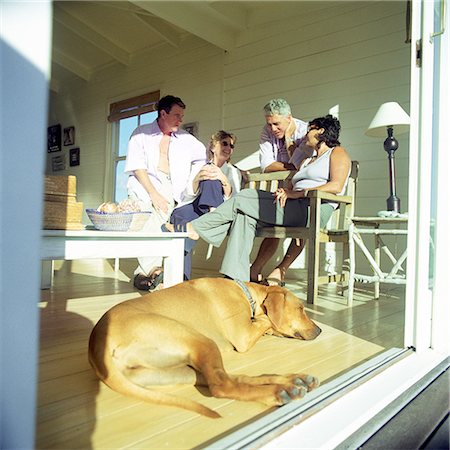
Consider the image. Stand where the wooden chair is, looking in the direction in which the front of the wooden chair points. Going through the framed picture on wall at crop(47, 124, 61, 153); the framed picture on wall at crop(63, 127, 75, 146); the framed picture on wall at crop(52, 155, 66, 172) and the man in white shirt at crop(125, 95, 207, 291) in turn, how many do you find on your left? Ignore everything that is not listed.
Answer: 0

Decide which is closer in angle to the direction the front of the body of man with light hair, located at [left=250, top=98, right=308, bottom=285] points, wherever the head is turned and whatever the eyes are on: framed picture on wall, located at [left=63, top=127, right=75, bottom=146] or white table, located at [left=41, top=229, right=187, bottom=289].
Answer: the white table

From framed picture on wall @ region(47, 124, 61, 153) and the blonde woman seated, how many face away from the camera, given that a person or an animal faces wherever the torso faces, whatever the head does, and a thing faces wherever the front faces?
0

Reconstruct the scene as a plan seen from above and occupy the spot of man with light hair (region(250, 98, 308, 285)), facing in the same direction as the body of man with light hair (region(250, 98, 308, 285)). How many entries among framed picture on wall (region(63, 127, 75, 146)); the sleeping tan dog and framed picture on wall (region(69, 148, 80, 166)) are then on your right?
2

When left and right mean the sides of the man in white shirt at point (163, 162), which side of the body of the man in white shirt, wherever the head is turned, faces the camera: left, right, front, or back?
front

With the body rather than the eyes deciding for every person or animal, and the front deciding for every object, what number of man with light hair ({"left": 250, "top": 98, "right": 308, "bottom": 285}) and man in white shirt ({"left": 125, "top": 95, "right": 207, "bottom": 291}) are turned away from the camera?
0

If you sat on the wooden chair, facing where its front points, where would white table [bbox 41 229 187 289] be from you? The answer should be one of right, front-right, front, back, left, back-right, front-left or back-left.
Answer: front

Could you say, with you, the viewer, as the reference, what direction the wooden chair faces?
facing the viewer and to the left of the viewer

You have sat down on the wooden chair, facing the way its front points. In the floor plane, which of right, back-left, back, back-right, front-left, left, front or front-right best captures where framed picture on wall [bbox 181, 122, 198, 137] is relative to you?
right

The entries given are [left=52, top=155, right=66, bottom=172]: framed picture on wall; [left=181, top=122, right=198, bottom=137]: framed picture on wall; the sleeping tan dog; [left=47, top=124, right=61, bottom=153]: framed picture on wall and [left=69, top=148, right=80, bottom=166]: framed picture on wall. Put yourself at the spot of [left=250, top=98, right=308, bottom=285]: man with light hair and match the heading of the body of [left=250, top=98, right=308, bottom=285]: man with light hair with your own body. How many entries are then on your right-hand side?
4

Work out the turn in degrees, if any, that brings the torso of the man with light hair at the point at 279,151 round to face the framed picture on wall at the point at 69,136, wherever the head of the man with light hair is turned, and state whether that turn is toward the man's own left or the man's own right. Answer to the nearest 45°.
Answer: approximately 90° to the man's own right

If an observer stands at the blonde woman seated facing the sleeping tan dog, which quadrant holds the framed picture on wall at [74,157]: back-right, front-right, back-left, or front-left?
back-right

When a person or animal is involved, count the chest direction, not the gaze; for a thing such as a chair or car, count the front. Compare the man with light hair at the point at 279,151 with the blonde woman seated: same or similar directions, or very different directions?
same or similar directions

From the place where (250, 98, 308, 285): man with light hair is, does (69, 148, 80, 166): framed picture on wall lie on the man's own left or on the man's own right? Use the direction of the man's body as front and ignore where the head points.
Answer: on the man's own right
